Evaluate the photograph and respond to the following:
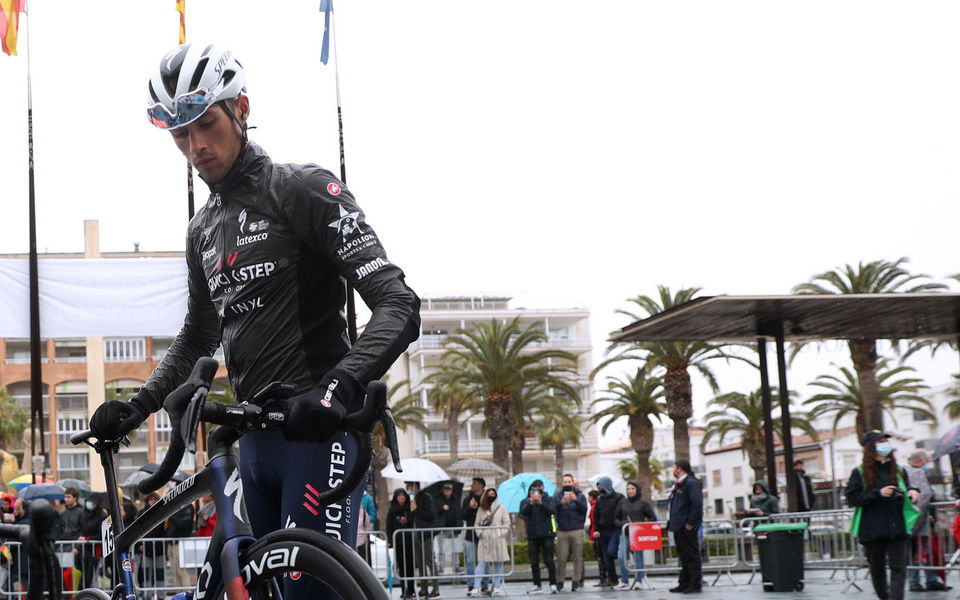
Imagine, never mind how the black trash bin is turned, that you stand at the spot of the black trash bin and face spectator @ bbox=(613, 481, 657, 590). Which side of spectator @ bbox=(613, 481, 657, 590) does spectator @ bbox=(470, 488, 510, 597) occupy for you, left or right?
left

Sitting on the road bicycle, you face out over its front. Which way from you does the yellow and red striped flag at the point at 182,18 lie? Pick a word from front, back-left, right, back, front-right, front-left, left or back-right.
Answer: back-left

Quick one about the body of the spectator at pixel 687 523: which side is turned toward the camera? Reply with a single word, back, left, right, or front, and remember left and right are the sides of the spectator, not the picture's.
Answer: left

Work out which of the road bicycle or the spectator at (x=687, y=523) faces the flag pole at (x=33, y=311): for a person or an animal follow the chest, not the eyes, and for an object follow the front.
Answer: the spectator

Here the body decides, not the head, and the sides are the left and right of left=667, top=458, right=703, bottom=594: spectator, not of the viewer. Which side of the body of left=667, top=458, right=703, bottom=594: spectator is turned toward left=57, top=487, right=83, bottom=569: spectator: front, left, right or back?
front

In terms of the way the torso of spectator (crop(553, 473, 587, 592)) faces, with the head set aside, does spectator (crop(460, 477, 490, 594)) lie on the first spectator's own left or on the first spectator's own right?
on the first spectator's own right

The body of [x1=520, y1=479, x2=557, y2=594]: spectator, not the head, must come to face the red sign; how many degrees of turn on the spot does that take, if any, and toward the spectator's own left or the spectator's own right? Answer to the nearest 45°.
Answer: approximately 90° to the spectator's own left

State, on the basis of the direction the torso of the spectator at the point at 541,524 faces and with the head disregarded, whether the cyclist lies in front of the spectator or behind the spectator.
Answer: in front

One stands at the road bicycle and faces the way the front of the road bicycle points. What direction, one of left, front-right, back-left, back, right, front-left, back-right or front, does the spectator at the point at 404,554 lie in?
back-left

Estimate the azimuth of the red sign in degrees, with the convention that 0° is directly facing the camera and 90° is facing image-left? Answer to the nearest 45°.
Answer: approximately 0°
